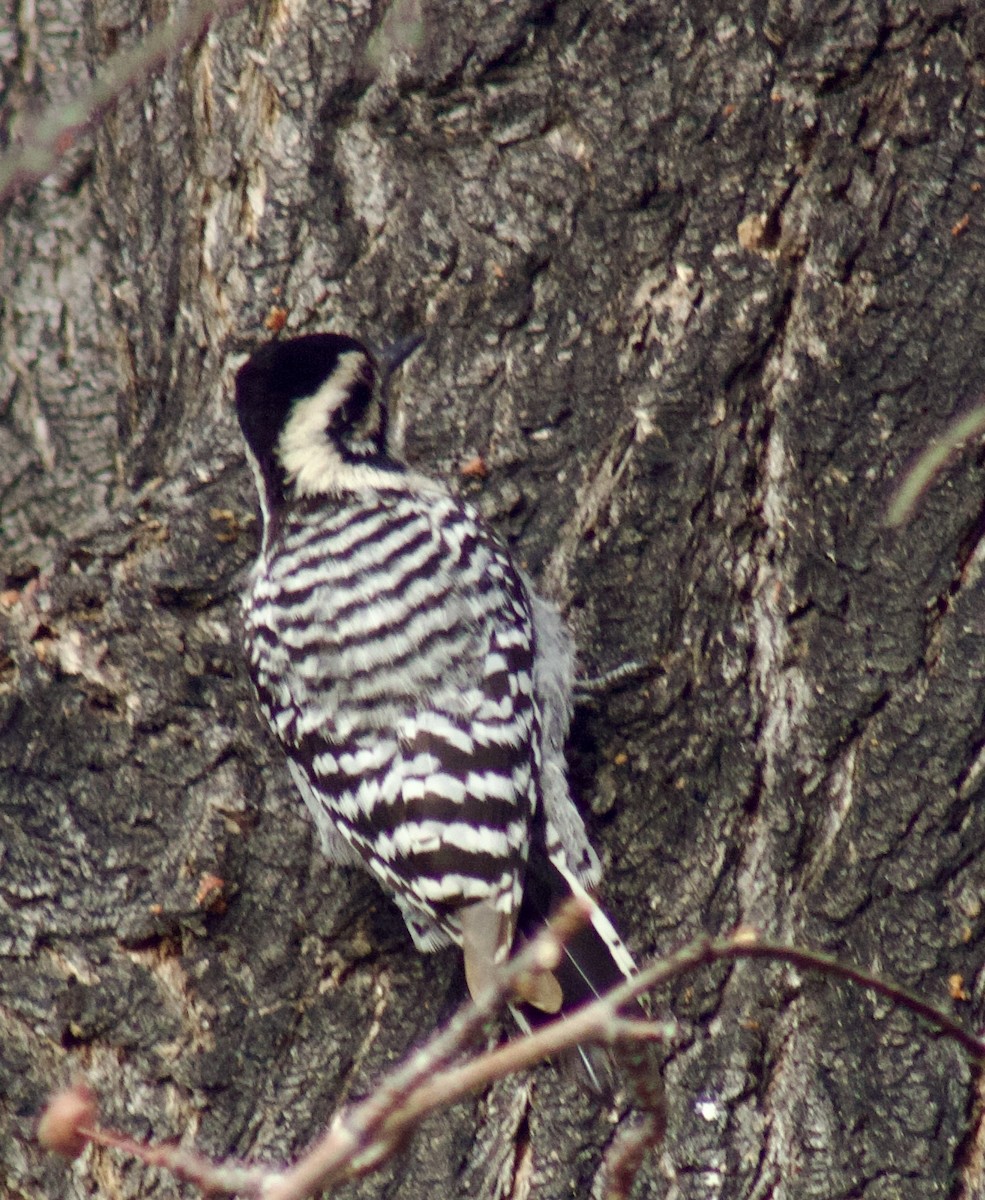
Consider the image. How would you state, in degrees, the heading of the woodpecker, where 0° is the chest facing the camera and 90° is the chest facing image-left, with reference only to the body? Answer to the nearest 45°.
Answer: approximately 180°
